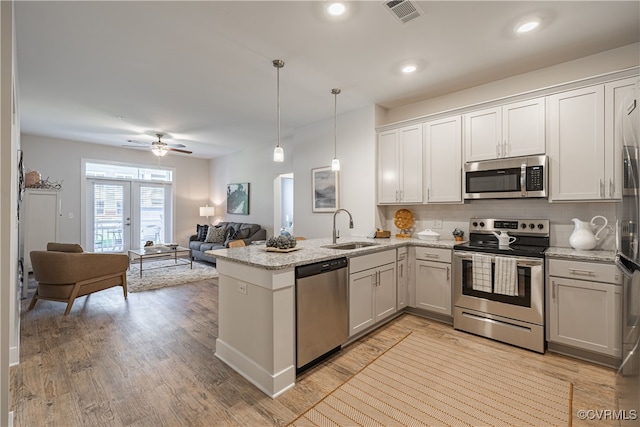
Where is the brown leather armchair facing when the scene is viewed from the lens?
facing away from the viewer and to the right of the viewer

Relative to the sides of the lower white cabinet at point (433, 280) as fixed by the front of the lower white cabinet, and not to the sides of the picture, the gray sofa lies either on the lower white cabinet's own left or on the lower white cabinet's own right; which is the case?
on the lower white cabinet's own right

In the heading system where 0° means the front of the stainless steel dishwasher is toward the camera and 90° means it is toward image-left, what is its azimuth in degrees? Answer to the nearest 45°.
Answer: approximately 315°

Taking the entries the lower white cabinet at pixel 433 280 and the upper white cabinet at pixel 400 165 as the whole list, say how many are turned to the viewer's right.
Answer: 0

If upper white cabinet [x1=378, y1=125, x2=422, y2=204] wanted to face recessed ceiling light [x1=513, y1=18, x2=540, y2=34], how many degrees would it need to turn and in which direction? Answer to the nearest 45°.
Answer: approximately 90° to its left

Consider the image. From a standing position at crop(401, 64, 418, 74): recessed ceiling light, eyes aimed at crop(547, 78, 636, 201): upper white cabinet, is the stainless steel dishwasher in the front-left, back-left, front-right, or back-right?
back-right

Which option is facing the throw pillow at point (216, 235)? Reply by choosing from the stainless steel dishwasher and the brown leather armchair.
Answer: the brown leather armchair

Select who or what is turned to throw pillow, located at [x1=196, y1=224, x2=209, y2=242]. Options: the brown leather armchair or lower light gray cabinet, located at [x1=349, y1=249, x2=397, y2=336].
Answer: the brown leather armchair

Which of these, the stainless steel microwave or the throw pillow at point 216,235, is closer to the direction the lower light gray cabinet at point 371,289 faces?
the stainless steel microwave

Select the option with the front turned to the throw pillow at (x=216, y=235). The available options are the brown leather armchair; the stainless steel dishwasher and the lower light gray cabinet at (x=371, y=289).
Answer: the brown leather armchair

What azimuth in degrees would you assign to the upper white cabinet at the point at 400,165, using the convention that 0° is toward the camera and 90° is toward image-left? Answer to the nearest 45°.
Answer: approximately 45°
